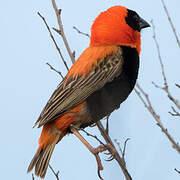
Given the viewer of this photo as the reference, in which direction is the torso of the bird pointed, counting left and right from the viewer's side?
facing to the right of the viewer
